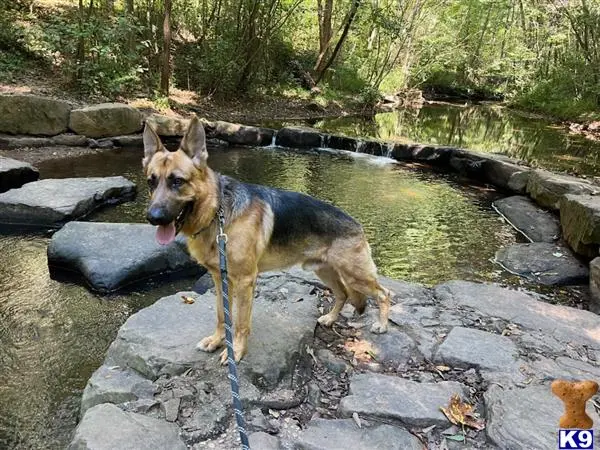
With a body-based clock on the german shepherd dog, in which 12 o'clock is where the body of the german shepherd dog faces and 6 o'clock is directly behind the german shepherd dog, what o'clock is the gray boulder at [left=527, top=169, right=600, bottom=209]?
The gray boulder is roughly at 6 o'clock from the german shepherd dog.

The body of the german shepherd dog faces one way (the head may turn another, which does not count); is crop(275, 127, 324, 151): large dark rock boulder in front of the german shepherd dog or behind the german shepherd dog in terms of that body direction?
behind

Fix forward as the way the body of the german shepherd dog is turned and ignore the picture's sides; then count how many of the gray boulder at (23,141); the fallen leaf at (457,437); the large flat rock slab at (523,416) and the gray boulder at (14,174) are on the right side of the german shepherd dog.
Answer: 2

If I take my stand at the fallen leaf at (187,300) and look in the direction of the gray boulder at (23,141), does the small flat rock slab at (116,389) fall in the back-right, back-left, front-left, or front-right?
back-left

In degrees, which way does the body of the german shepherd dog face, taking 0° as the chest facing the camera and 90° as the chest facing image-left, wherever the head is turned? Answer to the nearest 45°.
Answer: approximately 45°
